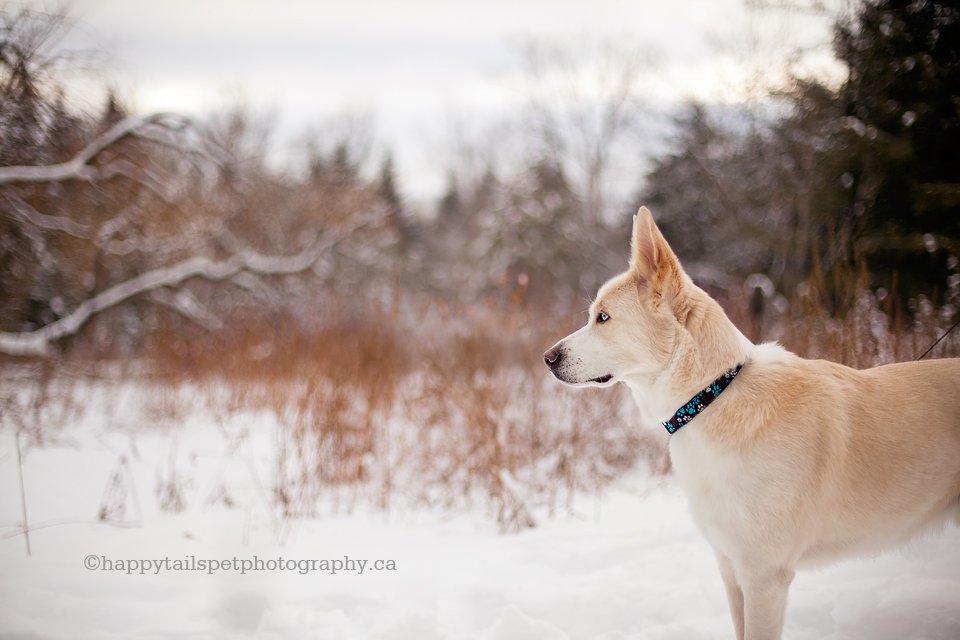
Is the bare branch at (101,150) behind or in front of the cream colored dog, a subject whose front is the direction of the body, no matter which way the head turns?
in front

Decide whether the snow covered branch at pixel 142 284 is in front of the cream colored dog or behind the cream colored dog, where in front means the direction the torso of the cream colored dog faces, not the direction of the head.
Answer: in front

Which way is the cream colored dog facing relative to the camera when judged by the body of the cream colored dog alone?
to the viewer's left
